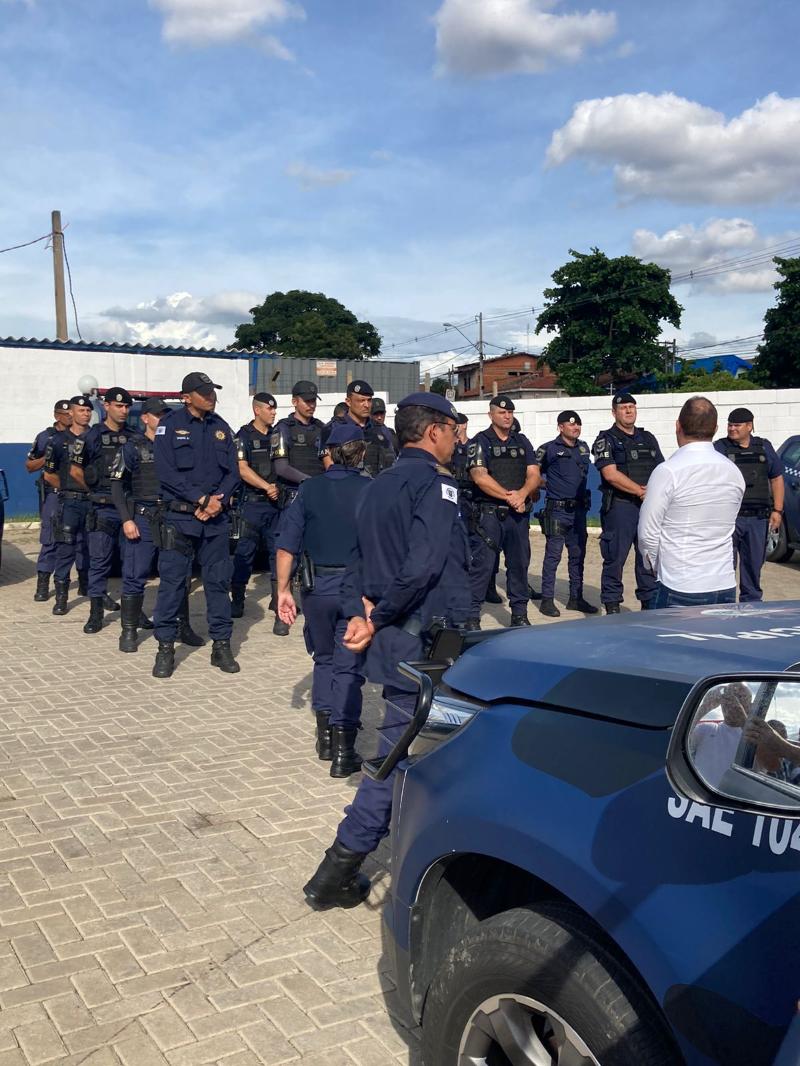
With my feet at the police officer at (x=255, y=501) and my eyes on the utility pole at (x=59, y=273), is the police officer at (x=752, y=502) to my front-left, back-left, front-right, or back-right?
back-right

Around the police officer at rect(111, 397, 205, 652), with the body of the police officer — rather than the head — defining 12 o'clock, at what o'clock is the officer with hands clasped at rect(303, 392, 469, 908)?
The officer with hands clasped is roughly at 1 o'clock from the police officer.

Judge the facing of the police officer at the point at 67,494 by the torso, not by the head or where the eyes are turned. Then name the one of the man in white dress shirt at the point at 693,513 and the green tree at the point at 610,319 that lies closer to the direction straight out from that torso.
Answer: the man in white dress shirt

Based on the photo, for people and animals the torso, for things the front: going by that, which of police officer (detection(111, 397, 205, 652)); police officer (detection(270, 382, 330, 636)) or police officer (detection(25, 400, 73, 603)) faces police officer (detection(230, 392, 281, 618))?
police officer (detection(25, 400, 73, 603))

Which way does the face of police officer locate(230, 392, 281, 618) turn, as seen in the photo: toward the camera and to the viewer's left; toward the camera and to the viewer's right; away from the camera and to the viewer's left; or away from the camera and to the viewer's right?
toward the camera and to the viewer's right

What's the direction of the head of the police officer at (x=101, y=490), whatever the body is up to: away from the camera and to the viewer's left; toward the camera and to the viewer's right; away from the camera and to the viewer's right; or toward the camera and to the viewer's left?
toward the camera and to the viewer's right
